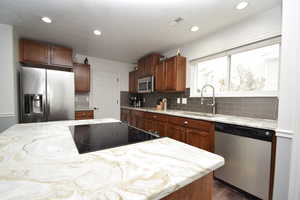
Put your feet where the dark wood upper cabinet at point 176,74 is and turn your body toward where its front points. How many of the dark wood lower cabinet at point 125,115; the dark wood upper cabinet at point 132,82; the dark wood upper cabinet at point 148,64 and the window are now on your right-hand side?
3

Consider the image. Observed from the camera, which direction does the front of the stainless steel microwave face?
facing the viewer and to the left of the viewer

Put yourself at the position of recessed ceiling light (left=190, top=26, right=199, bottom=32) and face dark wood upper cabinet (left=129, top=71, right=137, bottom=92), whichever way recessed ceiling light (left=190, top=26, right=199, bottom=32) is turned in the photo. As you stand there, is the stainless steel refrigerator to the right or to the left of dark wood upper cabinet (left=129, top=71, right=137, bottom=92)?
left

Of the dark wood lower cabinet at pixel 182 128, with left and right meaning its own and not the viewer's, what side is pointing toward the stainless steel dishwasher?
left

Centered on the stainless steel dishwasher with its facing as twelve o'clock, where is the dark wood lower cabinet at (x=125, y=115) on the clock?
The dark wood lower cabinet is roughly at 2 o'clock from the stainless steel dishwasher.

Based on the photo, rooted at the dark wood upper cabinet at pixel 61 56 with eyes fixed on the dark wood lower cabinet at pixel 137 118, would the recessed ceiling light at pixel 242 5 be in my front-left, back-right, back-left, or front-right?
front-right

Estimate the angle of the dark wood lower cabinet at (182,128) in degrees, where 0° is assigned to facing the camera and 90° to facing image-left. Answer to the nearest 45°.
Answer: approximately 45°

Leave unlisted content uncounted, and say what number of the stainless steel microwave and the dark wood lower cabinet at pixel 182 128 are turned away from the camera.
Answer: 0

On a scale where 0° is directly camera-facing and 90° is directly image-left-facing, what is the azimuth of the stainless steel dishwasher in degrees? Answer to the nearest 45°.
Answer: approximately 45°

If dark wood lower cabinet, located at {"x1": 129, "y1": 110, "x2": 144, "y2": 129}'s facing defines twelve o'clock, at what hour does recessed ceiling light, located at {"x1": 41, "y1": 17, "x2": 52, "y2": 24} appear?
The recessed ceiling light is roughly at 12 o'clock from the dark wood lower cabinet.

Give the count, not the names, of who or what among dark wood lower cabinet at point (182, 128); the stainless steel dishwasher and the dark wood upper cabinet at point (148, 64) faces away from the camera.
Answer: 0

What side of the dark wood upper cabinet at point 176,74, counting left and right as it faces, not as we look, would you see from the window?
left

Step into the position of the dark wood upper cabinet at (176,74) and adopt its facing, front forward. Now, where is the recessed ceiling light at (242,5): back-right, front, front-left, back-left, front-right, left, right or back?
left
